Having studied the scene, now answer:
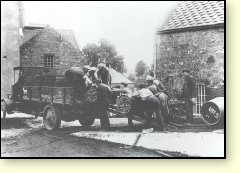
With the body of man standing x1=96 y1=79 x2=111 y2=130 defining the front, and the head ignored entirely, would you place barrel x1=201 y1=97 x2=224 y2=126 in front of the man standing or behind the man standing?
behind
